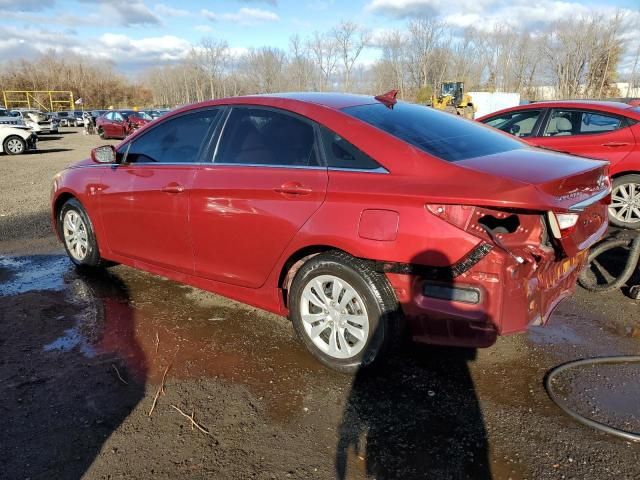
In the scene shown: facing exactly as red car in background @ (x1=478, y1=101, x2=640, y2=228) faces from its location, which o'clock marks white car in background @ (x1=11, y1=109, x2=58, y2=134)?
The white car in background is roughly at 1 o'clock from the red car in background.

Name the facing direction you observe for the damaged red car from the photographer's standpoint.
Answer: facing away from the viewer and to the left of the viewer

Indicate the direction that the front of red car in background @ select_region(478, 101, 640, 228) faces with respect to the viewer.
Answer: facing to the left of the viewer
